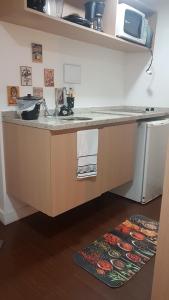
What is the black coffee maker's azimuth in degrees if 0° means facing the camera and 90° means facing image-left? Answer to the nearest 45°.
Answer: approximately 315°

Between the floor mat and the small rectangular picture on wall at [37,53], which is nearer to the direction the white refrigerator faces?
the floor mat

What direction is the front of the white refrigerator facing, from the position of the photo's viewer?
facing the viewer and to the right of the viewer

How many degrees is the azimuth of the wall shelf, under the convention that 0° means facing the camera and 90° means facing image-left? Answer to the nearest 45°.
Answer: approximately 315°
